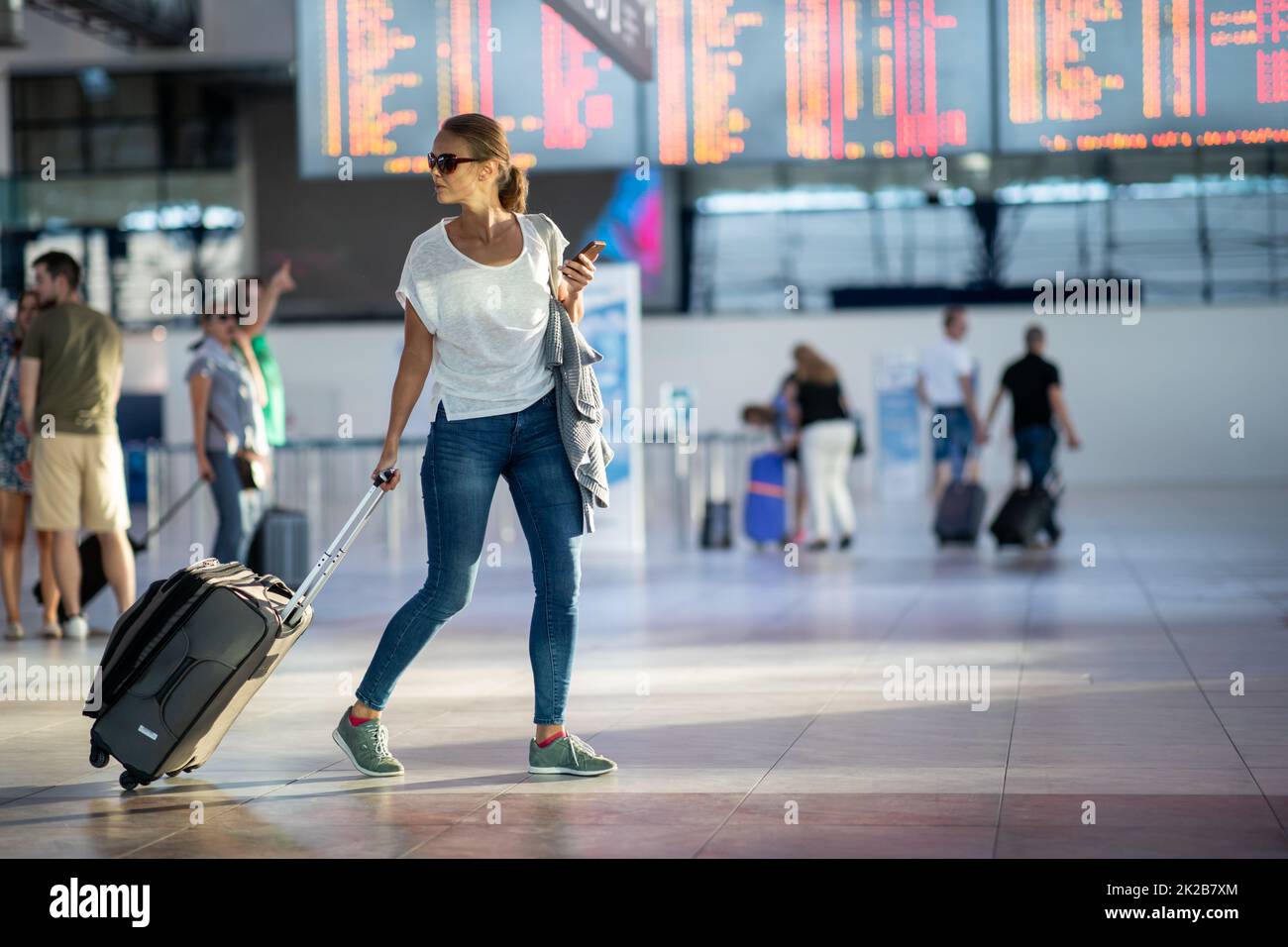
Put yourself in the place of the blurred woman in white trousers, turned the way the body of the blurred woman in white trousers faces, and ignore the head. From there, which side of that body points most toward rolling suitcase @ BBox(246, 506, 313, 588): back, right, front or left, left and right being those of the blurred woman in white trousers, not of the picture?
left

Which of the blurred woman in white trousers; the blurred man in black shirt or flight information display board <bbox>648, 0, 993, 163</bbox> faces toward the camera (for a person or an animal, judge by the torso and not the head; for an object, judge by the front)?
the flight information display board

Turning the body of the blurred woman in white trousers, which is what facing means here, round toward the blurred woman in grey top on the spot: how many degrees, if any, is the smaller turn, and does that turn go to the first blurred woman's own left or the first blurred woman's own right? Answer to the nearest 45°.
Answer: approximately 90° to the first blurred woman's own left

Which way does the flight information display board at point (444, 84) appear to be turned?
toward the camera

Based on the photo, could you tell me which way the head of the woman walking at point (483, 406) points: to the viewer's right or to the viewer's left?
to the viewer's left

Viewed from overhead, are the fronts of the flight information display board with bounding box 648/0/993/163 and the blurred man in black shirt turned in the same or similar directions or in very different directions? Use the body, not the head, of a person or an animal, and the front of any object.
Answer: very different directions

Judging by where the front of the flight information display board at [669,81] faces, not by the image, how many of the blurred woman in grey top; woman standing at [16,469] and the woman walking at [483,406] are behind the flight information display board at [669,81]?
0

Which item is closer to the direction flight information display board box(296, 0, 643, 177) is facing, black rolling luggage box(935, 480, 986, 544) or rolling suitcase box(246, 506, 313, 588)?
the rolling suitcase

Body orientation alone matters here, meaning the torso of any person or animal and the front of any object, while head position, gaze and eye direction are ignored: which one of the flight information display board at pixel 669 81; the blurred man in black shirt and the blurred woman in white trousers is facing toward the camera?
the flight information display board

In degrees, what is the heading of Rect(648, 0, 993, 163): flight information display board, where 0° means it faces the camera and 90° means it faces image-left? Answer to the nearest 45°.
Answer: approximately 0°

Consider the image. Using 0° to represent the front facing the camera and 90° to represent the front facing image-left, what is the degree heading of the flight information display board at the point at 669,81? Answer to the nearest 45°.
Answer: approximately 0°

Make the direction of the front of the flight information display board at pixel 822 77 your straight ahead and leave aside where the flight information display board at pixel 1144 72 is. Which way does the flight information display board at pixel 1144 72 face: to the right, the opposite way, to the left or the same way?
the same way

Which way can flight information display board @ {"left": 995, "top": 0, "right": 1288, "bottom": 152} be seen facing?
toward the camera

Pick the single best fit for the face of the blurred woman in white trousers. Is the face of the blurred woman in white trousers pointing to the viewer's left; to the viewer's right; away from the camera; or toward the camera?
away from the camera

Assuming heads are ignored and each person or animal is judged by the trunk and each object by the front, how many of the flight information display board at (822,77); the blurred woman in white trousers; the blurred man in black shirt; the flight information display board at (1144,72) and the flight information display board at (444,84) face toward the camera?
3
